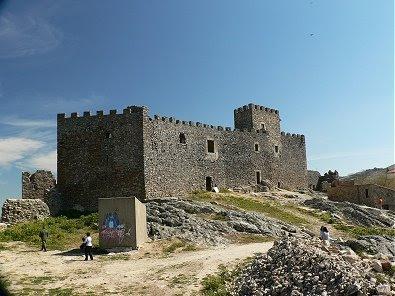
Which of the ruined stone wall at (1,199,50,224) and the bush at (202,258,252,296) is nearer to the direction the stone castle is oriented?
the bush

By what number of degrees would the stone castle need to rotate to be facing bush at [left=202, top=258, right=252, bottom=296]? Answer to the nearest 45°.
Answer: approximately 45° to its right

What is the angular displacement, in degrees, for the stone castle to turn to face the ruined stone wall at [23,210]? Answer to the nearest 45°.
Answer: approximately 90° to its right

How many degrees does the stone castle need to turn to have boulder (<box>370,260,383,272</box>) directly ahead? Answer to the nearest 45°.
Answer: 0° — it already faces it

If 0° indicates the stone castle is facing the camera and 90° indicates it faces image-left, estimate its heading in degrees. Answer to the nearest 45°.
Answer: approximately 315°

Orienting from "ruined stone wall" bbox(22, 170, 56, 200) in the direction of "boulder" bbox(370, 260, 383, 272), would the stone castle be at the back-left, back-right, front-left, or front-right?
front-left
